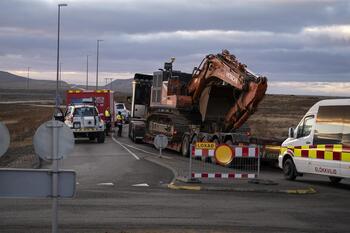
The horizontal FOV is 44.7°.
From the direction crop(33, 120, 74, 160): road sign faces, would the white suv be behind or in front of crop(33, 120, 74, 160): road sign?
in front

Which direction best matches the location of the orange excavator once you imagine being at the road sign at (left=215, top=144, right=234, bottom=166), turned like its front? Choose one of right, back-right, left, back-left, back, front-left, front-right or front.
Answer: back

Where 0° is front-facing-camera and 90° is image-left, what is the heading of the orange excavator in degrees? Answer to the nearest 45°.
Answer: approximately 315°

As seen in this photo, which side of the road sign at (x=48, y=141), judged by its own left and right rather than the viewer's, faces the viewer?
back

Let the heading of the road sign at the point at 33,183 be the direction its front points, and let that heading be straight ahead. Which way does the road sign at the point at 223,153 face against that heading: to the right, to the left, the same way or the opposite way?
the opposite way

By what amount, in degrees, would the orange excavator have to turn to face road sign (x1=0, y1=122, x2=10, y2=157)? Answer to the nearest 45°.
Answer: approximately 45° to its right

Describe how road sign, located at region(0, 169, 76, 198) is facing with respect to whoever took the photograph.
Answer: facing away from the viewer

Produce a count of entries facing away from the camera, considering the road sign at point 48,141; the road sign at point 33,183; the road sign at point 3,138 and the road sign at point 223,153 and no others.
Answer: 3

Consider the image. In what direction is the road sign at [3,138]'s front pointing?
away from the camera

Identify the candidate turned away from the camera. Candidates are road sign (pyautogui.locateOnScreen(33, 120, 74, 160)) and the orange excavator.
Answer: the road sign

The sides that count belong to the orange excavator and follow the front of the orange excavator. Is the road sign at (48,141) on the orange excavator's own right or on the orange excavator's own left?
on the orange excavator's own right

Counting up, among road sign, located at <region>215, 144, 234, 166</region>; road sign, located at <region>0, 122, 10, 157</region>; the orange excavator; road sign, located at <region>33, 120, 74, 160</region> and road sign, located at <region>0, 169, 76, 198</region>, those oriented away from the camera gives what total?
3

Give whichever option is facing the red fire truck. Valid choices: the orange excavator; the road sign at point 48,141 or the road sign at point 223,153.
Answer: the road sign at point 48,141

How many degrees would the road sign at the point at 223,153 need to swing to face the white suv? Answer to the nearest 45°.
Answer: approximately 135° to its right
